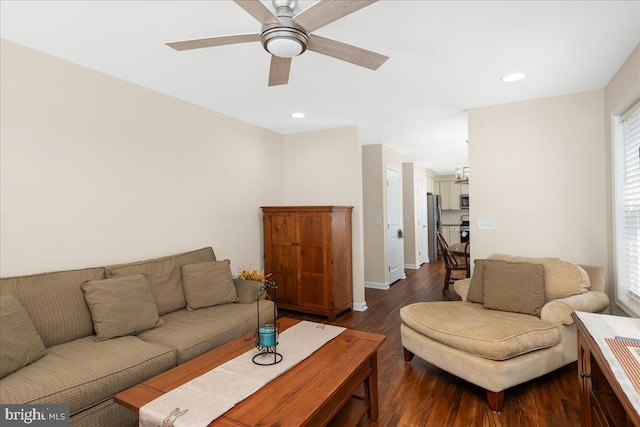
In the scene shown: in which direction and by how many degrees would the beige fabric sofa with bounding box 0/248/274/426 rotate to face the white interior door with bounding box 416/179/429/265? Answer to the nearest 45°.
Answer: approximately 90° to its left

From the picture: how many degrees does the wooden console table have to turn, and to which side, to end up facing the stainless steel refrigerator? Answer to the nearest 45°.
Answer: approximately 45° to its right

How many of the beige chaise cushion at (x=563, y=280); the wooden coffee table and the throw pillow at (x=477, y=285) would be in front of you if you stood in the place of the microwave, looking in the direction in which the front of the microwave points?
3

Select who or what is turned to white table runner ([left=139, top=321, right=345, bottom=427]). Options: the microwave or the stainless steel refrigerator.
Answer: the microwave

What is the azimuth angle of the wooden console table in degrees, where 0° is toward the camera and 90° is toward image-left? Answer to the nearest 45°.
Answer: approximately 90°

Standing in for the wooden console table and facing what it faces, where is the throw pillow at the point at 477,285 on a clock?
The throw pillow is roughly at 2 o'clock from the wooden console table.

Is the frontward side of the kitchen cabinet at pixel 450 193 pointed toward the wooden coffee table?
yes
